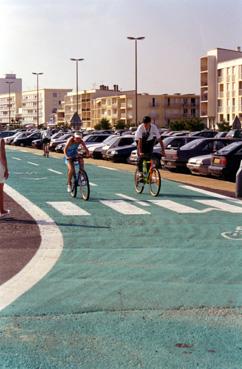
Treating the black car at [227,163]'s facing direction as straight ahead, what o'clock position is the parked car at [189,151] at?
The parked car is roughly at 10 o'clock from the black car.

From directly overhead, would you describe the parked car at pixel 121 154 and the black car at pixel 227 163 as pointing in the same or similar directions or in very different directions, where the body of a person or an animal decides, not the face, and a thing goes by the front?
very different directions

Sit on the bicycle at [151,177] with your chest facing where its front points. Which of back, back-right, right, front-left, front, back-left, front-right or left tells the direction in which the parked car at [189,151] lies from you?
back-left

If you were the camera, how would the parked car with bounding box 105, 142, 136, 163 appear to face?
facing the viewer and to the left of the viewer

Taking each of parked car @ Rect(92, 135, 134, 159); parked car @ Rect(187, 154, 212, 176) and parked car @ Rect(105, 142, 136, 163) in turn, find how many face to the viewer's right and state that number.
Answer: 0

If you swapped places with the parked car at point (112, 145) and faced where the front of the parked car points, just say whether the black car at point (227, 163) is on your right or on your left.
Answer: on your left

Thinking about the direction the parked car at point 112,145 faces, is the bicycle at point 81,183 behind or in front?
in front

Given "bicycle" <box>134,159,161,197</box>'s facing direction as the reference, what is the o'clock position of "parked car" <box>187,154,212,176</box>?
The parked car is roughly at 8 o'clock from the bicycle.

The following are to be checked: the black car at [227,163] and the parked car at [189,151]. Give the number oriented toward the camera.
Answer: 0
